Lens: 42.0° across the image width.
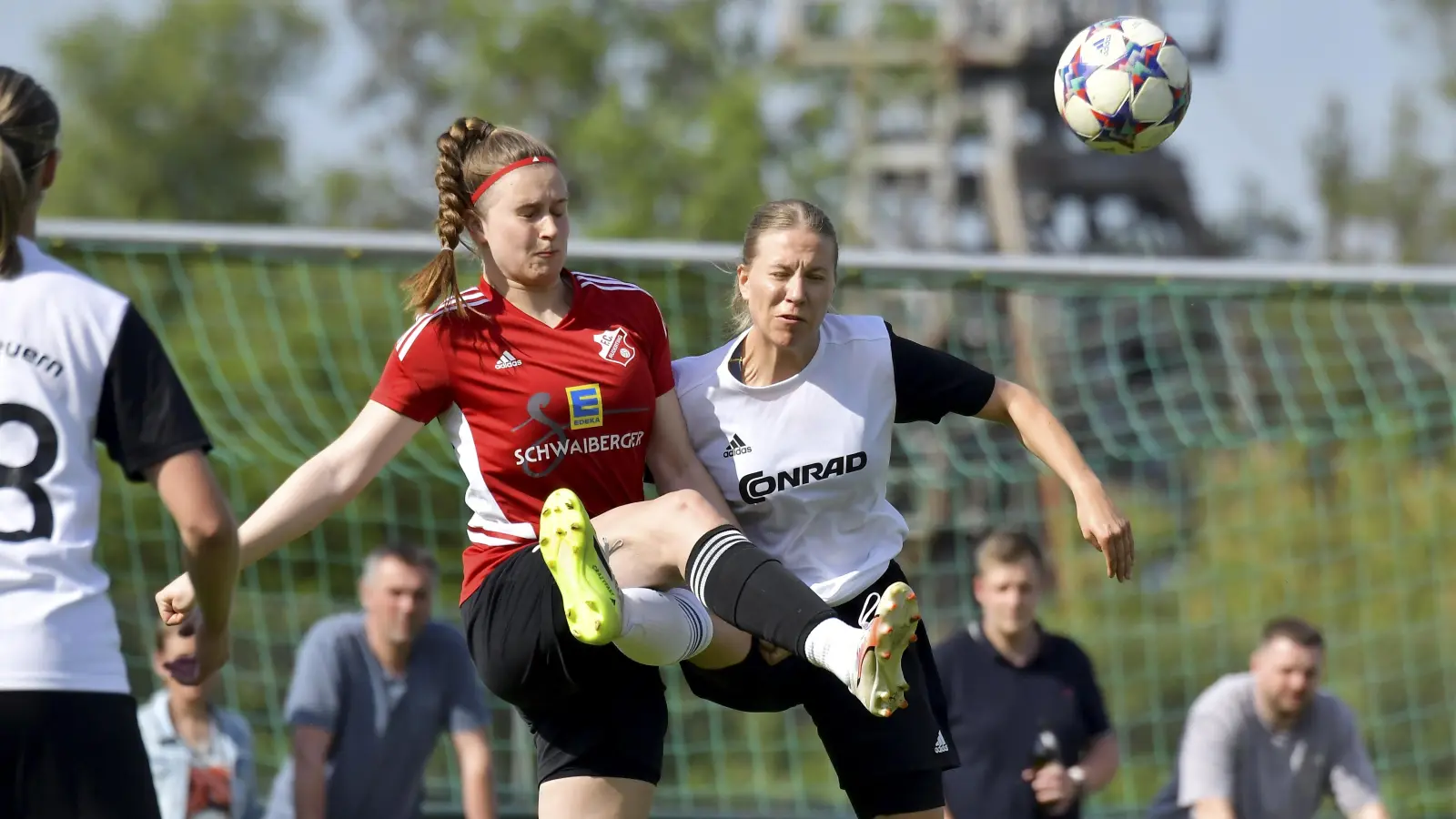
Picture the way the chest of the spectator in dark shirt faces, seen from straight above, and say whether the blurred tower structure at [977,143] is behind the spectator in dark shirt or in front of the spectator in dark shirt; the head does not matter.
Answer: behind

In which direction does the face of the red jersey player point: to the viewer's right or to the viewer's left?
to the viewer's right

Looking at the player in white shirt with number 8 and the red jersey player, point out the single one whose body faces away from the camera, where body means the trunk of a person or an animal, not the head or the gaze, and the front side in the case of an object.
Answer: the player in white shirt with number 8

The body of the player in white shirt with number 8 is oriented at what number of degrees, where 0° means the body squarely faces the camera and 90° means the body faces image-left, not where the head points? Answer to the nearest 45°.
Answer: approximately 180°

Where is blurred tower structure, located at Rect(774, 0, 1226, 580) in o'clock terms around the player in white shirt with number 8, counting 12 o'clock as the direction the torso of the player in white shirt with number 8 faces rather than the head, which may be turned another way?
The blurred tower structure is roughly at 1 o'clock from the player in white shirt with number 8.

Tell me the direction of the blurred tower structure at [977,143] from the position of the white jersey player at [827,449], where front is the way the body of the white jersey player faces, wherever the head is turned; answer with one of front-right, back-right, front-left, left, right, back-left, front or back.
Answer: back

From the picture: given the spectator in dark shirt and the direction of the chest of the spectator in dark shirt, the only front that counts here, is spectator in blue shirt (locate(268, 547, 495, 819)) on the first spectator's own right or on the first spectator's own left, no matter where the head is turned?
on the first spectator's own right

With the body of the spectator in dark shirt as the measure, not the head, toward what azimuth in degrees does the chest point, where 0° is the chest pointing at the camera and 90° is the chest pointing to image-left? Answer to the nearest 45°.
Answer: approximately 0°

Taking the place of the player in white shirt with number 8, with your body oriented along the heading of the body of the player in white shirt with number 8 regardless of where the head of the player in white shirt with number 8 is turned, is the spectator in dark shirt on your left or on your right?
on your right

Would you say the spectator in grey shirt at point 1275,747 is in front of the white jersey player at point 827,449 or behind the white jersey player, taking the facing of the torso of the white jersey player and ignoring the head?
behind
